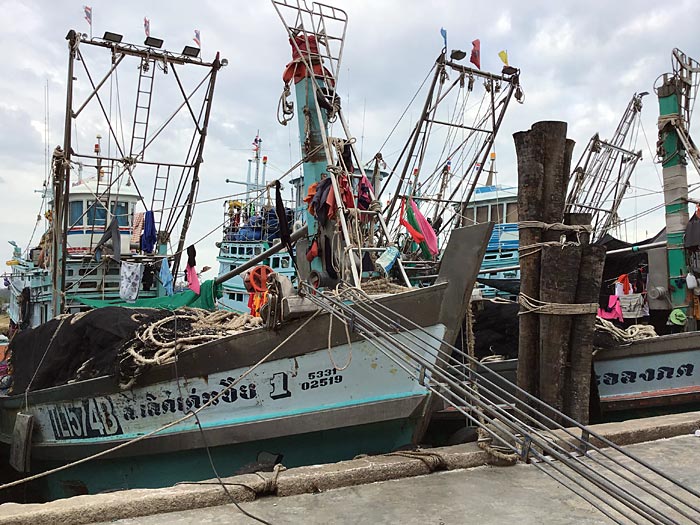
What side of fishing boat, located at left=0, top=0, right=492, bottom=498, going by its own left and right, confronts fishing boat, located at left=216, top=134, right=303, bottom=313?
left

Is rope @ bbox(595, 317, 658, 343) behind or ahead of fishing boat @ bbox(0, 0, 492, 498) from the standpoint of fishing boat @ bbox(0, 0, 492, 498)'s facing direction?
ahead

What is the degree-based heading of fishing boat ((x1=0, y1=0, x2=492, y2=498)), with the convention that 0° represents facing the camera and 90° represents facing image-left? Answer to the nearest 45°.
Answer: approximately 270°

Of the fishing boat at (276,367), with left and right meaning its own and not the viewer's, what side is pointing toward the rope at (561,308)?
front

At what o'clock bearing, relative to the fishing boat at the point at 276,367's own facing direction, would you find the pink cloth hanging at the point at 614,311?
The pink cloth hanging is roughly at 11 o'clock from the fishing boat.

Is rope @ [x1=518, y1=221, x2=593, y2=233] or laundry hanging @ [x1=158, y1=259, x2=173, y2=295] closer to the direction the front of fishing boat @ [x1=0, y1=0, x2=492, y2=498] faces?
the rope

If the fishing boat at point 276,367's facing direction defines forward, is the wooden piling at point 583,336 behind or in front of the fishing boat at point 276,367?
in front
